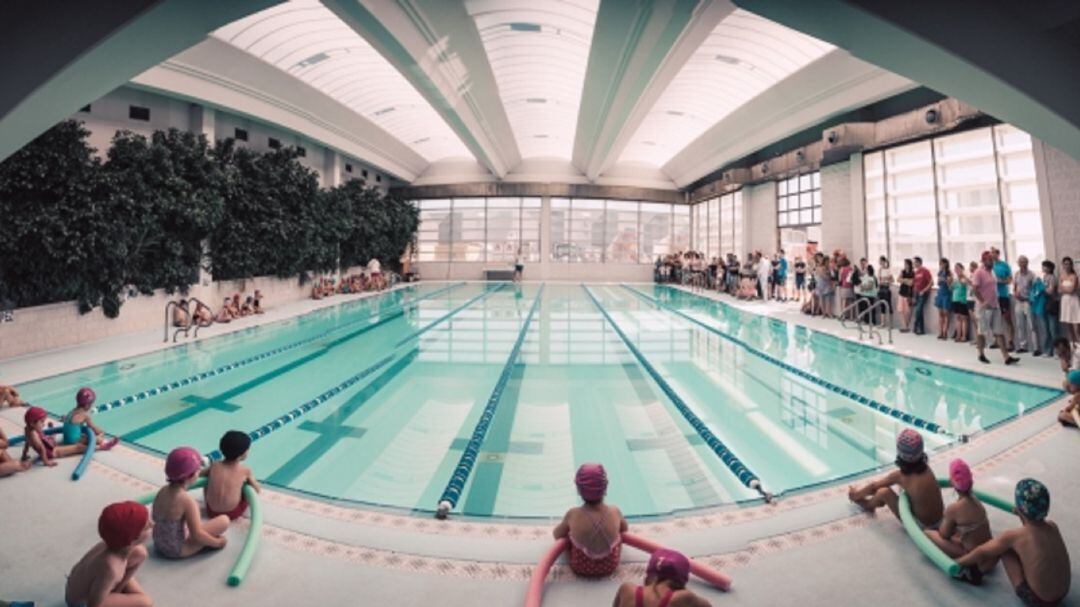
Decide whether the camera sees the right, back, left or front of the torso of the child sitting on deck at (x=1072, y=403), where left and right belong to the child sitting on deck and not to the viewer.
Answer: left

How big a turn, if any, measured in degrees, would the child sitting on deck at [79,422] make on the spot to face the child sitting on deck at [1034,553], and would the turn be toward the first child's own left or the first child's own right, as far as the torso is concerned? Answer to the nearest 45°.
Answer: approximately 45° to the first child's own right

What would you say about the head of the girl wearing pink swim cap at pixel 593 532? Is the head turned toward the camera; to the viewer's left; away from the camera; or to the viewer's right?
away from the camera

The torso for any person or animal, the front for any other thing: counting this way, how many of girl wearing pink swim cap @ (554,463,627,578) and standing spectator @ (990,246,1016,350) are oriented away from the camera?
1

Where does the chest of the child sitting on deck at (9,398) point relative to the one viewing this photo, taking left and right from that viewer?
facing to the right of the viewer

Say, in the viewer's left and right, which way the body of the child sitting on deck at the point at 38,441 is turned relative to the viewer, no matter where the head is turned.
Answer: facing to the right of the viewer

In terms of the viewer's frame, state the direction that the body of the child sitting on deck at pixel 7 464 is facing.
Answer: to the viewer's right

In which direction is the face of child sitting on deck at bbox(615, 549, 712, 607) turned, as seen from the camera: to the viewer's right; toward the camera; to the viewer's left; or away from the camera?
away from the camera

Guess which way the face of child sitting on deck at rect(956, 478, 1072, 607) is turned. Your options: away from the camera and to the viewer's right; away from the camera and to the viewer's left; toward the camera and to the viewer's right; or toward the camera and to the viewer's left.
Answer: away from the camera and to the viewer's left

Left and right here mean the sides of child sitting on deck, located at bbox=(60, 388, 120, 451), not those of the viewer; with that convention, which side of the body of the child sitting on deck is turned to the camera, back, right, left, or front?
right

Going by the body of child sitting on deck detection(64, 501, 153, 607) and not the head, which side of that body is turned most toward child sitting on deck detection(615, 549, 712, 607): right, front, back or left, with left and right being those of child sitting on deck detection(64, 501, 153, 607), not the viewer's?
right
